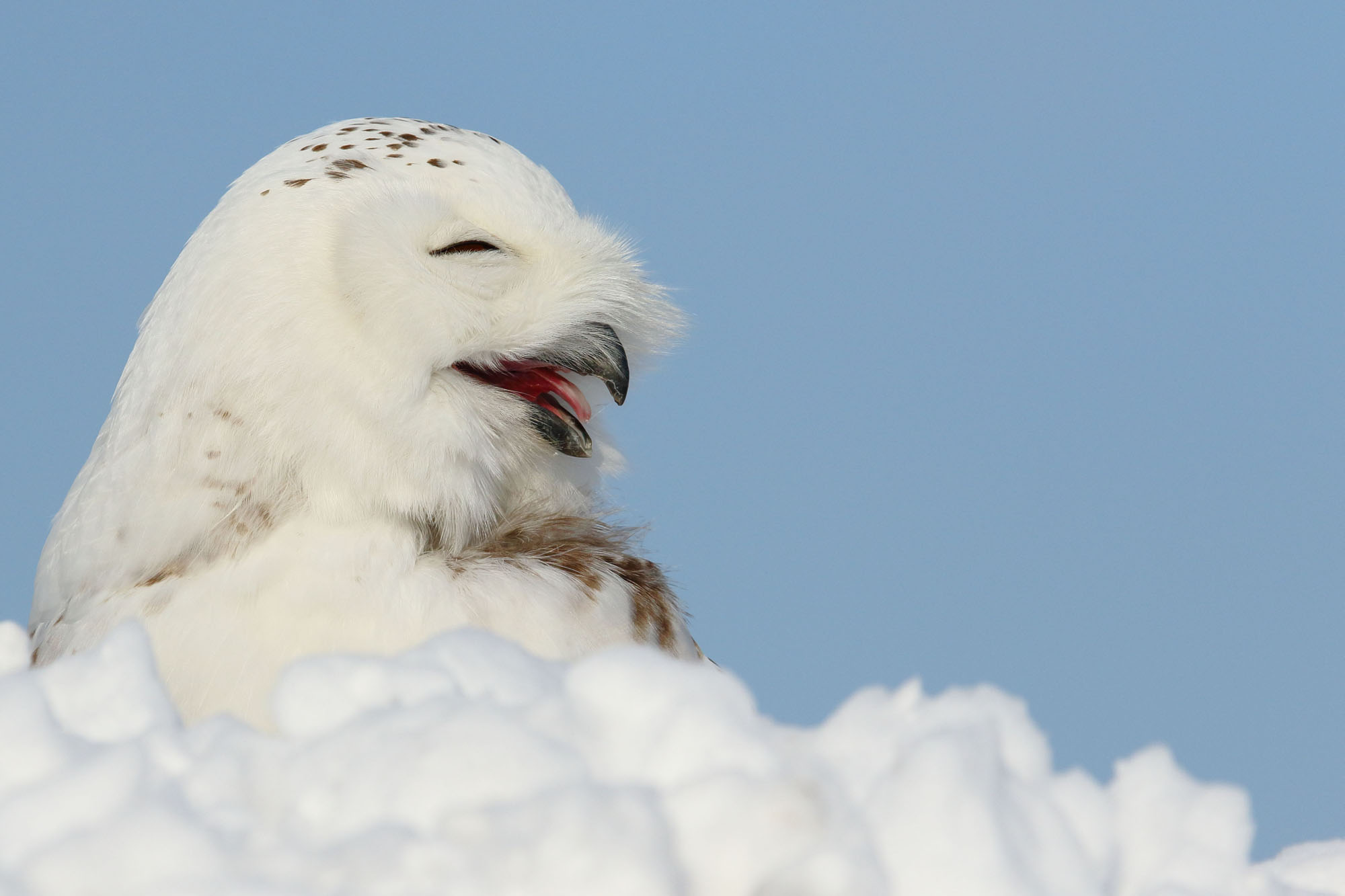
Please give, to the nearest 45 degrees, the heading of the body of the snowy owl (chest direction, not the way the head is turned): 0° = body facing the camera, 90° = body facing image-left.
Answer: approximately 270°
